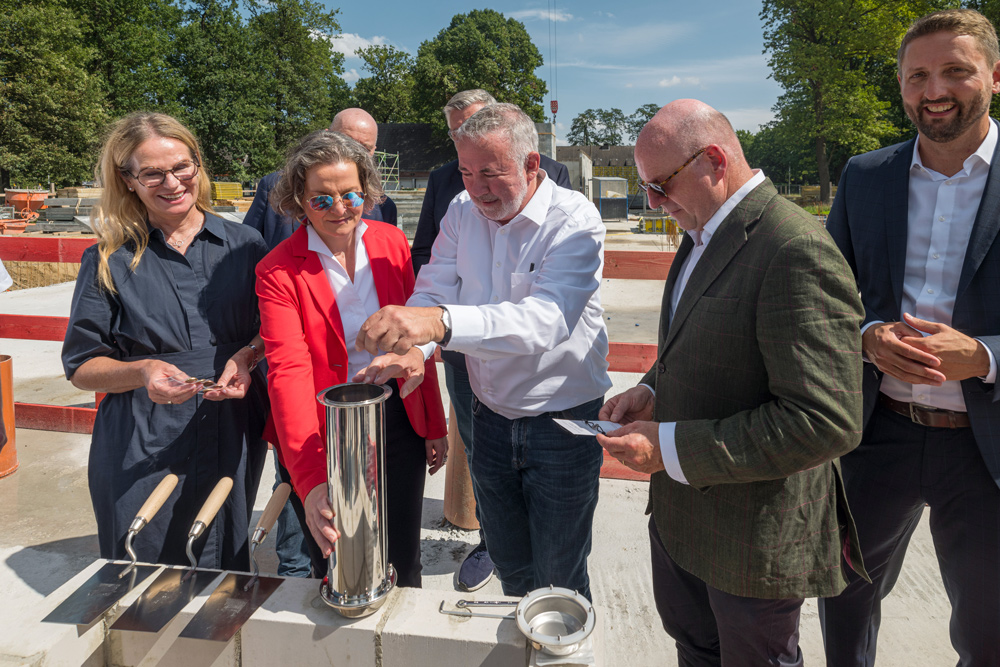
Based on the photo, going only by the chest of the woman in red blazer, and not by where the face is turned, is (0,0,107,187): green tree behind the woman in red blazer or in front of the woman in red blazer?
behind

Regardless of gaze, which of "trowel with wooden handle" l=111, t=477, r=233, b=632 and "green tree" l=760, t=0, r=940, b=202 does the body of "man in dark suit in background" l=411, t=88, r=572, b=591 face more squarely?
the trowel with wooden handle

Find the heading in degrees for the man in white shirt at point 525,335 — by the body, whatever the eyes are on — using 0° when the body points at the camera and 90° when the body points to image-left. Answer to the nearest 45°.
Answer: approximately 45°

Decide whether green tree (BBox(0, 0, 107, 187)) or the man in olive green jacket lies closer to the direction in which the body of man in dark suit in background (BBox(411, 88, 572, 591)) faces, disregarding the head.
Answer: the man in olive green jacket

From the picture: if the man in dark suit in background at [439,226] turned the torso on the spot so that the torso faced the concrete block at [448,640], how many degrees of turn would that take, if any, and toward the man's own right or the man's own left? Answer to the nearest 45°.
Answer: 0° — they already face it

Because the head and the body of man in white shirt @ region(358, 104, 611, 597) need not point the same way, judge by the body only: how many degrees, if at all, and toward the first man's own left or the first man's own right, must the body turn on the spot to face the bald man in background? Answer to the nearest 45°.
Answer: approximately 90° to the first man's own right

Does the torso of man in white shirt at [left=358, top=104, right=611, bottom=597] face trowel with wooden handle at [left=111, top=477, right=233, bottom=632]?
yes

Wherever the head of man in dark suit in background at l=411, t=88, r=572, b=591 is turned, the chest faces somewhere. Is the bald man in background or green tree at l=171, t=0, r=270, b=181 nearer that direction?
the bald man in background

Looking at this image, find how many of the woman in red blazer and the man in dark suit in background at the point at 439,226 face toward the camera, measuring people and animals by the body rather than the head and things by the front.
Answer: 2

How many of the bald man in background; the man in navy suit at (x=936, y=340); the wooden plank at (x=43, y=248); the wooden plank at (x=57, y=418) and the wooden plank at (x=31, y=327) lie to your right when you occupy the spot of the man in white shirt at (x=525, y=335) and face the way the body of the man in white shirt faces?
4

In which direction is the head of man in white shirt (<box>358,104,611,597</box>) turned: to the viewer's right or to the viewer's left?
to the viewer's left

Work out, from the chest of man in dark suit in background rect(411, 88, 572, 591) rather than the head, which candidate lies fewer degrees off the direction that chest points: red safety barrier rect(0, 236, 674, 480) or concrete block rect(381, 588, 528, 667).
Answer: the concrete block
